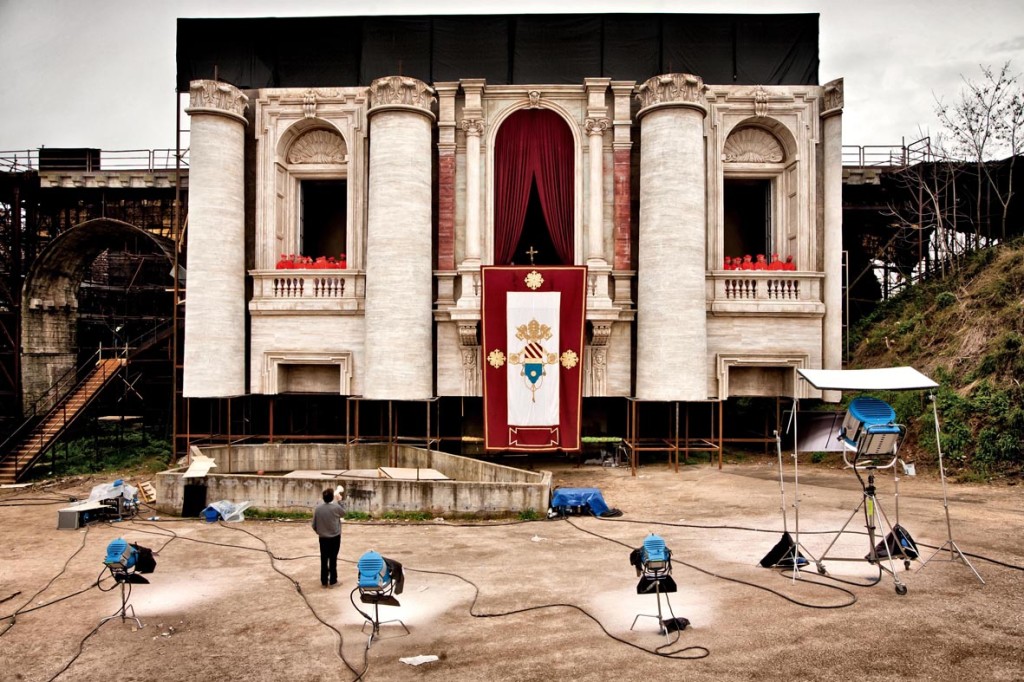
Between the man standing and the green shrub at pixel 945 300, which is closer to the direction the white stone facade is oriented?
the man standing

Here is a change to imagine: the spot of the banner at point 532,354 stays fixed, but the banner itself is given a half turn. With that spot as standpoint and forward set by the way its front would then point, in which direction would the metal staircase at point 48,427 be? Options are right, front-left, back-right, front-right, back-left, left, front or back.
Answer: left

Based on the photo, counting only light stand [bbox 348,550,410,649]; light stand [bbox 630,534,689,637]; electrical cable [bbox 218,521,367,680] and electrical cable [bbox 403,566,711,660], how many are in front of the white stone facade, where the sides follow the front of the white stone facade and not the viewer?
4

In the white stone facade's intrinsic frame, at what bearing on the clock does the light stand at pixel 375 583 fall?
The light stand is roughly at 12 o'clock from the white stone facade.

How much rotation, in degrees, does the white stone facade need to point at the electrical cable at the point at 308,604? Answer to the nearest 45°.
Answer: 0° — it already faces it

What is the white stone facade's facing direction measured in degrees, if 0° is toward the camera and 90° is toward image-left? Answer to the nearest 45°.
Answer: approximately 0°

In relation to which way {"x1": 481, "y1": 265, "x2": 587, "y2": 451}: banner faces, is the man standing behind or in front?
in front

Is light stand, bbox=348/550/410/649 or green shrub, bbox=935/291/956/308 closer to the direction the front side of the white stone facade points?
the light stand
